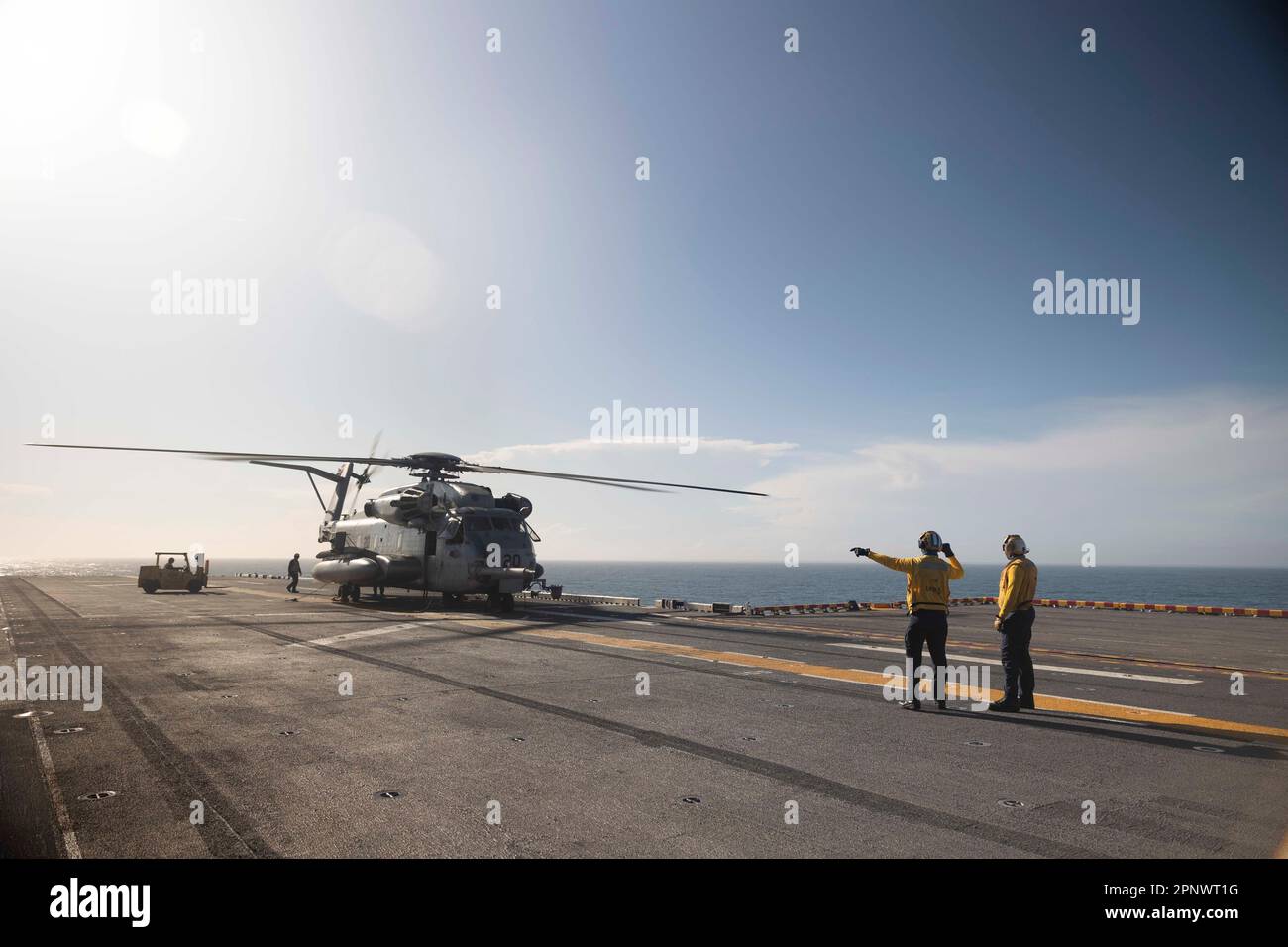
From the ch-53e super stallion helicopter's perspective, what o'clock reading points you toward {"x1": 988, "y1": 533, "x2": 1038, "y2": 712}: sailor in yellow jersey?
The sailor in yellow jersey is roughly at 1 o'clock from the ch-53e super stallion helicopter.

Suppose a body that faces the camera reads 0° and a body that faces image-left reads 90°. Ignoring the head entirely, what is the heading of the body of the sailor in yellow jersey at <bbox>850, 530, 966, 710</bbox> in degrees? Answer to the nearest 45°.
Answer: approximately 135°
